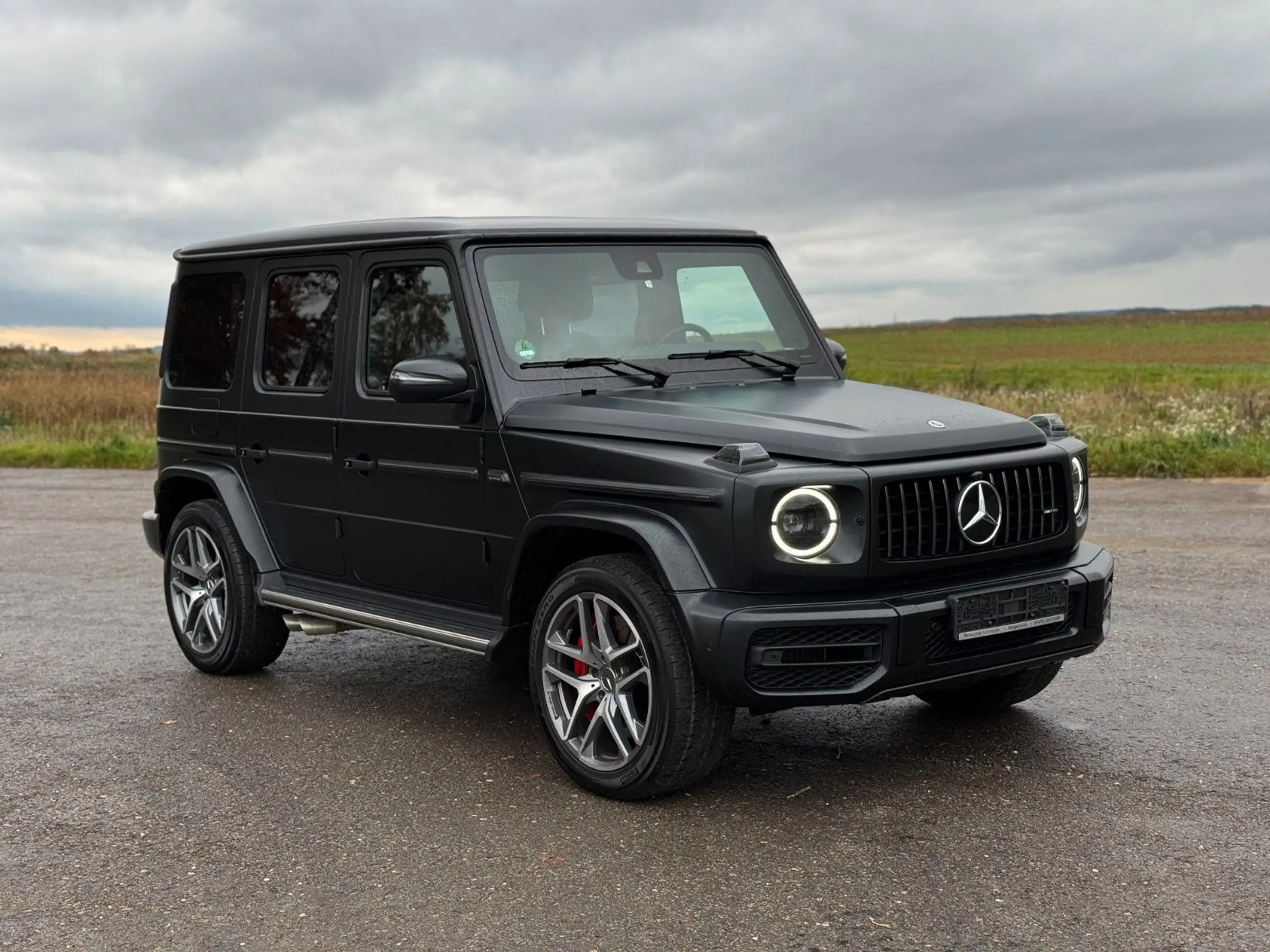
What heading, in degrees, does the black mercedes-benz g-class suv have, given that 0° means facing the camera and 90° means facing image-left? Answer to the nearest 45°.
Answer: approximately 315°
